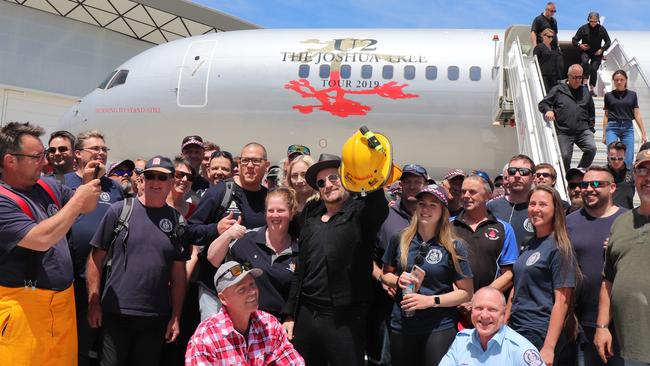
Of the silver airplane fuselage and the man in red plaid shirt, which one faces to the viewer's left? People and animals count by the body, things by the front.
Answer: the silver airplane fuselage

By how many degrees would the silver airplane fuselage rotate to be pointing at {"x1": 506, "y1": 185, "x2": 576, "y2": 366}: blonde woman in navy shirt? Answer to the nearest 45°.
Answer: approximately 90° to its left

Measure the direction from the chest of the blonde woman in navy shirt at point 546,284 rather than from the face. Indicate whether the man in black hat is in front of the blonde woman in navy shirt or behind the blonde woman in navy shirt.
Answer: in front

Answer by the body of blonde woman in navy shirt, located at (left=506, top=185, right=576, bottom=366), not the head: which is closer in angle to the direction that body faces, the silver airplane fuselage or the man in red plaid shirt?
the man in red plaid shirt

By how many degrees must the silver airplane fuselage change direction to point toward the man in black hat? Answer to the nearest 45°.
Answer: approximately 90° to its left

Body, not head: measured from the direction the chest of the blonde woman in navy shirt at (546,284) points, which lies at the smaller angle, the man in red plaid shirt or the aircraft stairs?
the man in red plaid shirt

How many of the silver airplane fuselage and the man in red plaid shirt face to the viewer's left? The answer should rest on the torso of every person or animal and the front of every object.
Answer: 1

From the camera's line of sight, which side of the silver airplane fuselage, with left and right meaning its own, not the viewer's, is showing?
left

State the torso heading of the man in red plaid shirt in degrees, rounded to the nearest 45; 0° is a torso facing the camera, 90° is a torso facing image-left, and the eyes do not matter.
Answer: approximately 315°

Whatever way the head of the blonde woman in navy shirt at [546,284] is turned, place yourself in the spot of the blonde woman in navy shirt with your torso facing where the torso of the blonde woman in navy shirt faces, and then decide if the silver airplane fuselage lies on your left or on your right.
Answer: on your right
